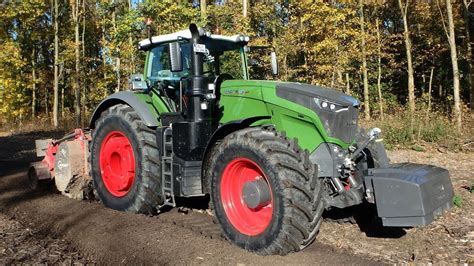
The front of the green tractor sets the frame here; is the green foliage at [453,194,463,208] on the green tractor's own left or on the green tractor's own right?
on the green tractor's own left

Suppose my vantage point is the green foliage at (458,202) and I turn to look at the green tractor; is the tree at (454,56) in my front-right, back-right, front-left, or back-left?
back-right

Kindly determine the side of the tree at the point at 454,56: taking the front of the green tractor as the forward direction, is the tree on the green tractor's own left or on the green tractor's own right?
on the green tractor's own left

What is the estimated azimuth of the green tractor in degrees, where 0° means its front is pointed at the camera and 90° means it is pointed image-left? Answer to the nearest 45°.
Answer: approximately 315°

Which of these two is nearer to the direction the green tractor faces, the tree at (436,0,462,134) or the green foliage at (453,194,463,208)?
the green foliage
